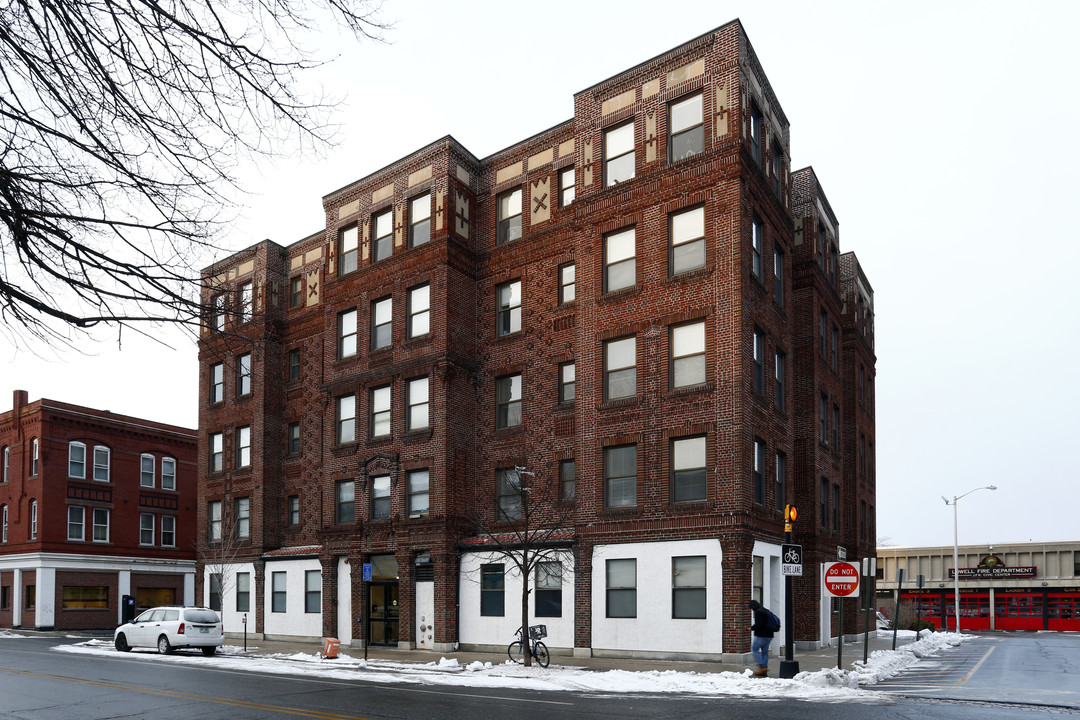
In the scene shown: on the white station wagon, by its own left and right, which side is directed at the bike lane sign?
back

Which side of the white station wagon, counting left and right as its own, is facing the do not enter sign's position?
back

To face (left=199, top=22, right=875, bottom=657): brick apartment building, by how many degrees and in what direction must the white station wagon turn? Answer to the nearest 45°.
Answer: approximately 135° to its right

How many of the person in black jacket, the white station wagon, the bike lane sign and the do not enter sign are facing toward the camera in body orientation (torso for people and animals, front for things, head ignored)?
2

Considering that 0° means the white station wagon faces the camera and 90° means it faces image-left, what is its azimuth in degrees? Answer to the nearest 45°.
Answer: approximately 135°

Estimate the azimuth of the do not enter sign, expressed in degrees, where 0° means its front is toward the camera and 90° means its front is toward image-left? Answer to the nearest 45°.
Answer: approximately 0°

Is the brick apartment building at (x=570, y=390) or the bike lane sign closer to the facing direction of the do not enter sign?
the bike lane sign

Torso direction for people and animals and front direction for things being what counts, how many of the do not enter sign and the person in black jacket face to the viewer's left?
1

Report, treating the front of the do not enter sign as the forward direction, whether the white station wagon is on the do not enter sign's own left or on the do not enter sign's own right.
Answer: on the do not enter sign's own right
